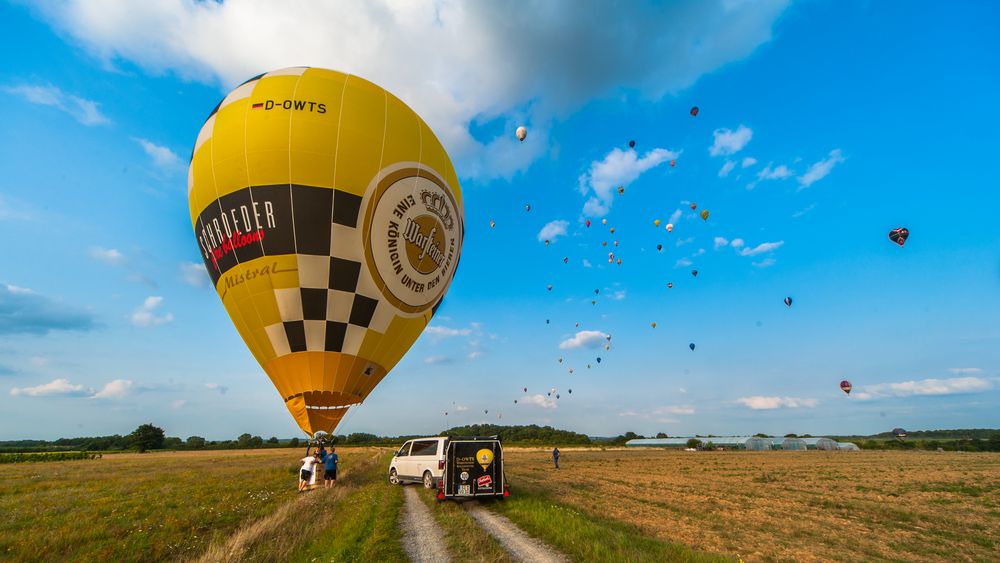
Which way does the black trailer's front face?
away from the camera

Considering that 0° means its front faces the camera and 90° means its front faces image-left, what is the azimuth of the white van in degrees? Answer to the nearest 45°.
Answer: approximately 135°

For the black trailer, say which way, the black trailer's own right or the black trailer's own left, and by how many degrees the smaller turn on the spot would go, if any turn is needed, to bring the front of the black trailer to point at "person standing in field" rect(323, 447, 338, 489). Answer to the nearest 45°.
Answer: approximately 45° to the black trailer's own left

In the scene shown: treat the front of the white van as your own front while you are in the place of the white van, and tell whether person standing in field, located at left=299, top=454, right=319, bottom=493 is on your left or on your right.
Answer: on your left

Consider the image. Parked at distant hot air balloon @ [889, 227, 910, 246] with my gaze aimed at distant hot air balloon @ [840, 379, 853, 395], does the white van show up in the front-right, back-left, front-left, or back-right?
back-left

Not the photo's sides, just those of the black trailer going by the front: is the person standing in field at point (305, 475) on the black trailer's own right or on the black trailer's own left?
on the black trailer's own left
